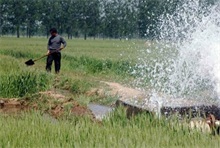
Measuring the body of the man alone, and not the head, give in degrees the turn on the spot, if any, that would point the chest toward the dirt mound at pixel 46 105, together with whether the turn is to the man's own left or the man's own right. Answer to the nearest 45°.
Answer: approximately 45° to the man's own left

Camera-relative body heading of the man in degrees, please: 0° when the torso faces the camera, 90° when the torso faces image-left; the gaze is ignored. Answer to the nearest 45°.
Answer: approximately 45°
